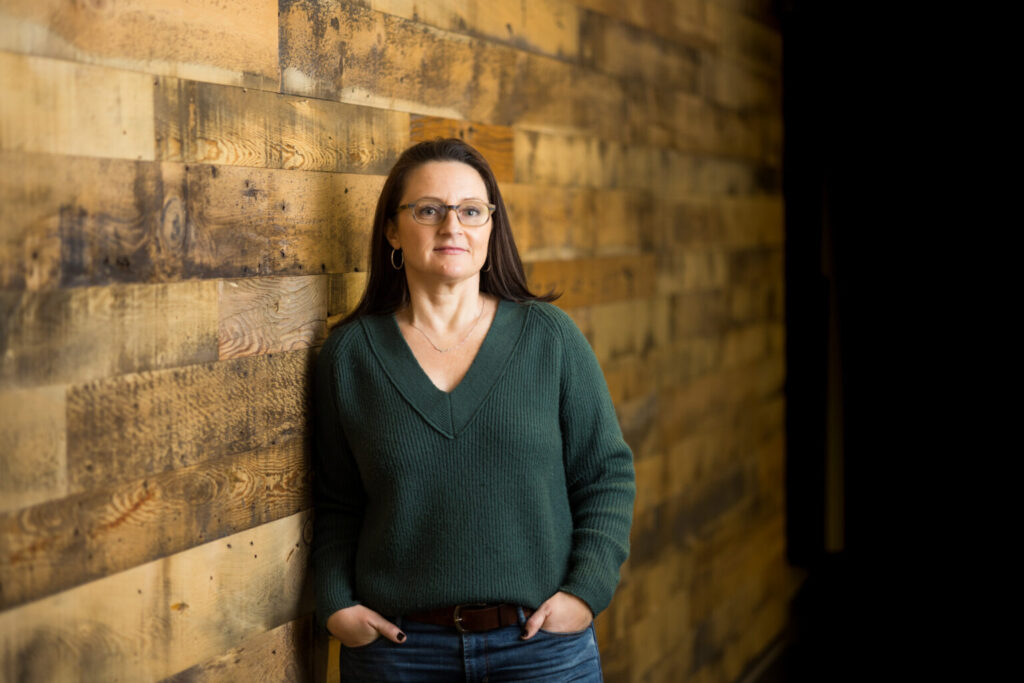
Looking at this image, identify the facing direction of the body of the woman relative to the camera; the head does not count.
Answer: toward the camera
